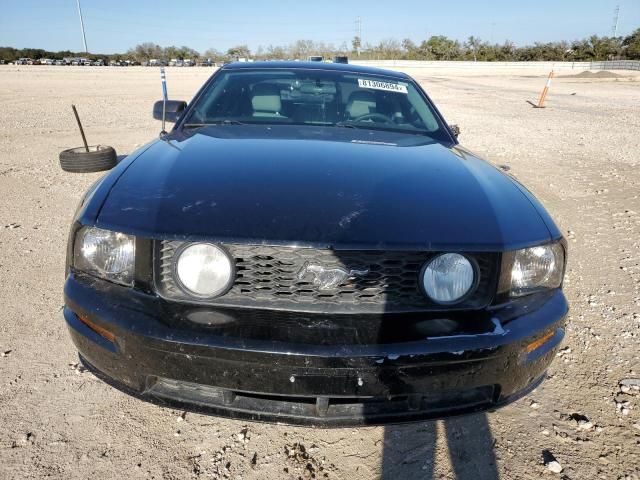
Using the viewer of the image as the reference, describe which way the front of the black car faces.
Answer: facing the viewer
